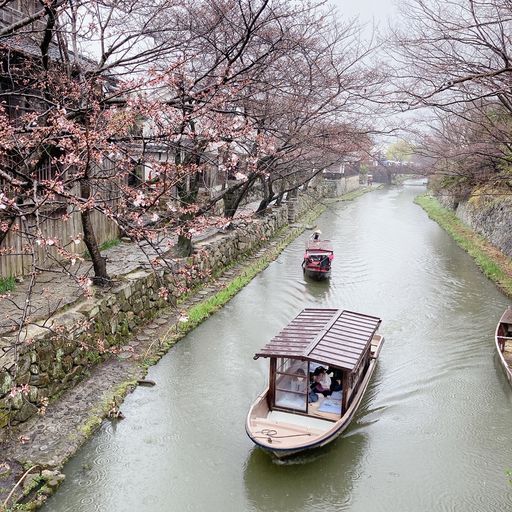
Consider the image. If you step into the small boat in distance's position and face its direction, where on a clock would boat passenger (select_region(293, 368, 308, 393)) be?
The boat passenger is roughly at 12 o'clock from the small boat in distance.

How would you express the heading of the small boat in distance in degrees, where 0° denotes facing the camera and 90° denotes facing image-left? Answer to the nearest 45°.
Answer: approximately 0°

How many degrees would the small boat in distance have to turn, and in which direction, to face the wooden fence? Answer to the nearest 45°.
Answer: approximately 45° to its right

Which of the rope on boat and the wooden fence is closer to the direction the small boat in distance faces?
the rope on boat

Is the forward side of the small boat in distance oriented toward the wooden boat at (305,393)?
yes

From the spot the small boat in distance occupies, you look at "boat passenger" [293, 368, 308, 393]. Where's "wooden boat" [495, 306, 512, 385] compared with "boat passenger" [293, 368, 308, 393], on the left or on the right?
left

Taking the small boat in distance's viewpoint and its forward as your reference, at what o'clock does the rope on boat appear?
The rope on boat is roughly at 12 o'clock from the small boat in distance.

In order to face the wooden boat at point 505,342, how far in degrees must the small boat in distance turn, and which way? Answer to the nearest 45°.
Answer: approximately 45° to its left
